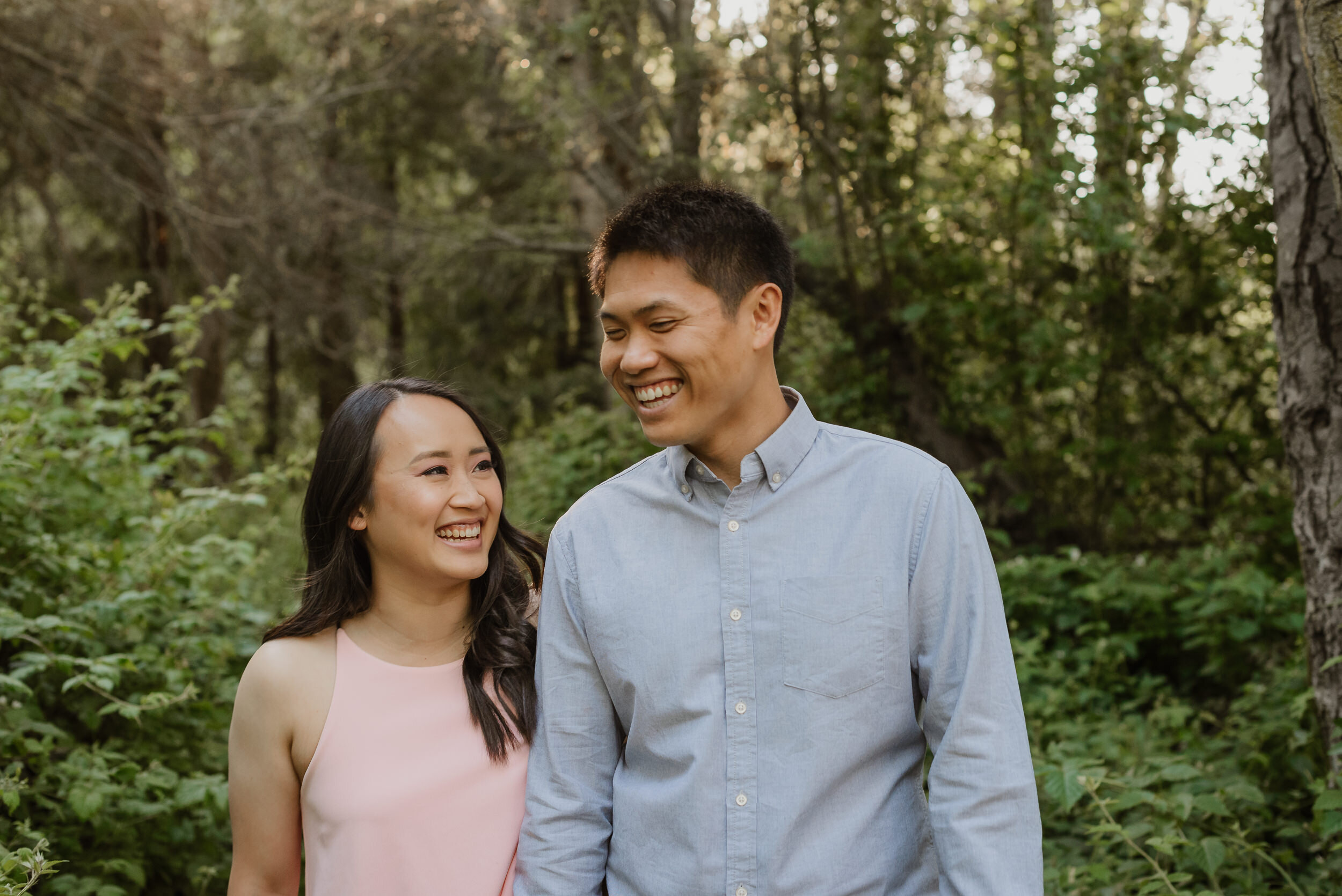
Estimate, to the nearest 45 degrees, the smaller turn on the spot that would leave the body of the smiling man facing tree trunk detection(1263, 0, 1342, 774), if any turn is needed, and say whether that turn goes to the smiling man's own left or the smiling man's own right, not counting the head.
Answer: approximately 135° to the smiling man's own left

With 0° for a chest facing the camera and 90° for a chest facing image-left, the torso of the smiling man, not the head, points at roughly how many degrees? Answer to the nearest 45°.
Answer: approximately 0°

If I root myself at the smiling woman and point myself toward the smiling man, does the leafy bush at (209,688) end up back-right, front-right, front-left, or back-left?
back-left

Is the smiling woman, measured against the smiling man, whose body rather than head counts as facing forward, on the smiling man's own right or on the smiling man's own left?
on the smiling man's own right
